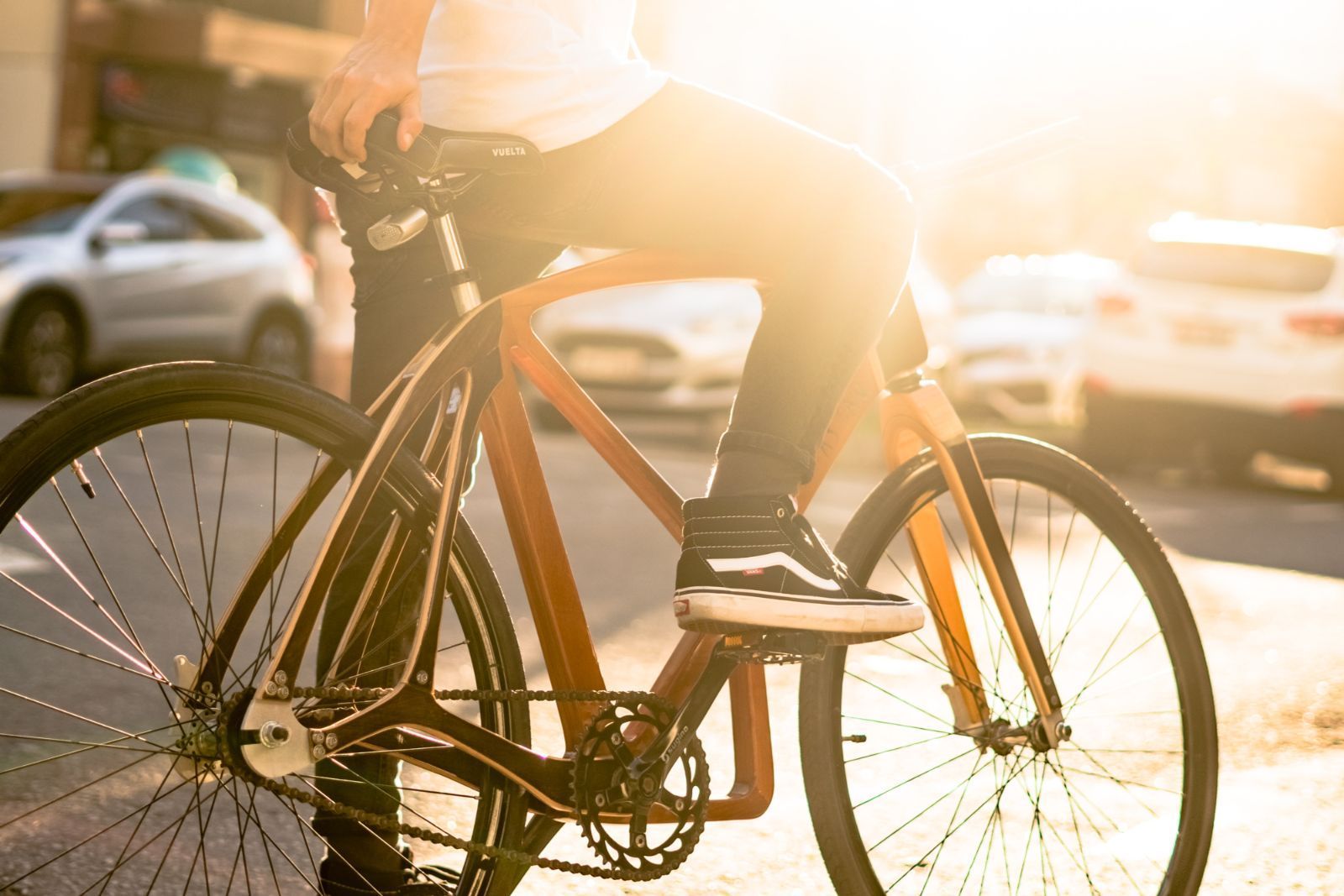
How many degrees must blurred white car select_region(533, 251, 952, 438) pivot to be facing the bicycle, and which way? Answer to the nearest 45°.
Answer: approximately 45° to its left

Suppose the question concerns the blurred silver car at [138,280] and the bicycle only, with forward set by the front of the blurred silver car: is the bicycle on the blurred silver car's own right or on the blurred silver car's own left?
on the blurred silver car's own left

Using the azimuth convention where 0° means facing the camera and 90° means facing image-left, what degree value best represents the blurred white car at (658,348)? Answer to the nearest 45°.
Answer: approximately 45°

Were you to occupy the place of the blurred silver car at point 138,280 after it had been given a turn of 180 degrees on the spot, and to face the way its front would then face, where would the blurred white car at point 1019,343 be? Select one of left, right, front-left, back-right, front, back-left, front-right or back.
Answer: front-right

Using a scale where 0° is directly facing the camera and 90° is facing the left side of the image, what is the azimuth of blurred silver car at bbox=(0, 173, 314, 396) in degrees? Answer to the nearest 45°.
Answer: approximately 45°
